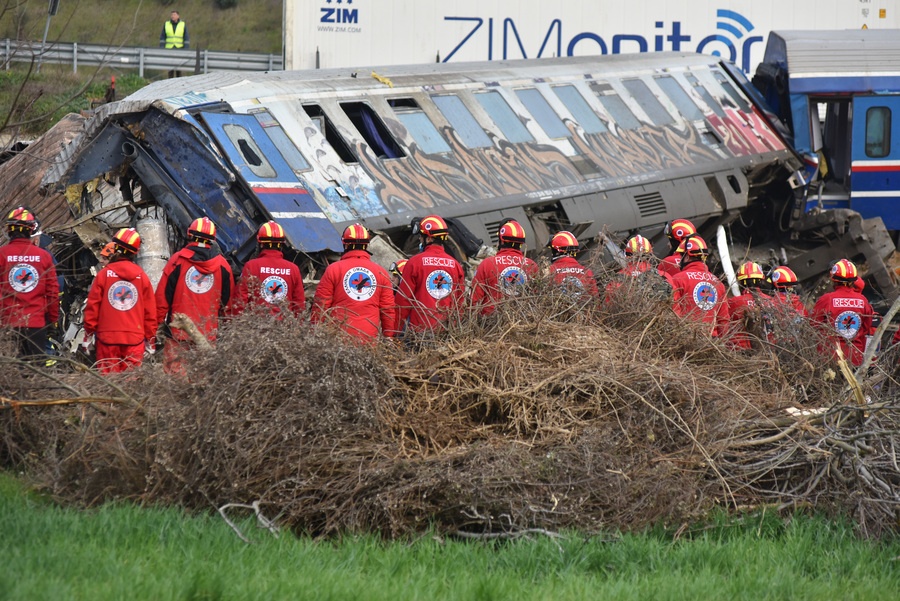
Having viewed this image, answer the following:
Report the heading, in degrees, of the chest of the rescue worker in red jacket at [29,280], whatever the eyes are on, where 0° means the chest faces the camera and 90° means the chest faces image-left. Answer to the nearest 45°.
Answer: approximately 180°

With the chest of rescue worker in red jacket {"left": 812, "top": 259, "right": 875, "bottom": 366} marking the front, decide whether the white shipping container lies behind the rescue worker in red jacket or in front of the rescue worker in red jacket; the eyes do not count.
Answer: in front

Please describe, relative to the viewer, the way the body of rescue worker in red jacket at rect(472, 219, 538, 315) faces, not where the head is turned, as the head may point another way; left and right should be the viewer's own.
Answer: facing away from the viewer

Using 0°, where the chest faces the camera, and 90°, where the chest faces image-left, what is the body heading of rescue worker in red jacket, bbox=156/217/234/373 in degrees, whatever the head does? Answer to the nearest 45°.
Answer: approximately 180°

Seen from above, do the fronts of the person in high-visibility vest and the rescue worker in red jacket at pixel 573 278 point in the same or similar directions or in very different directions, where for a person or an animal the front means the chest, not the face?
very different directions

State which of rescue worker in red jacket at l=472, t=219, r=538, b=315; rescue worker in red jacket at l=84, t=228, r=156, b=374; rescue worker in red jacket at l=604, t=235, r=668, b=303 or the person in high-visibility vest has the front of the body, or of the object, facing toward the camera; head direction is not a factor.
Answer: the person in high-visibility vest

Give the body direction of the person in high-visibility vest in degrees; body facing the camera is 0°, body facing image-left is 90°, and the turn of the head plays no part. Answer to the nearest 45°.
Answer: approximately 0°

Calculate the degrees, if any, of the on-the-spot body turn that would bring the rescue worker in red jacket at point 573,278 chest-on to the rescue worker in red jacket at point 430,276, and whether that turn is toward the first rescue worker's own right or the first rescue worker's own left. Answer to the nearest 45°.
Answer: approximately 45° to the first rescue worker's own left

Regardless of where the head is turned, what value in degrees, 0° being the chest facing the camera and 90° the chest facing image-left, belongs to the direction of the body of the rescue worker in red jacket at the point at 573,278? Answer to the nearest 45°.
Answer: approximately 180°

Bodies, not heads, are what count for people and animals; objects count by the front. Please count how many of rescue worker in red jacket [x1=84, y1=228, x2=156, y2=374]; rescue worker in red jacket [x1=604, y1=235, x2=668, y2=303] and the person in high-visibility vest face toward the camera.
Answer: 1

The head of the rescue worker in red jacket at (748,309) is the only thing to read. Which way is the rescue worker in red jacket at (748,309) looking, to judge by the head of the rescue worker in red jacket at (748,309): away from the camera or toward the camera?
away from the camera

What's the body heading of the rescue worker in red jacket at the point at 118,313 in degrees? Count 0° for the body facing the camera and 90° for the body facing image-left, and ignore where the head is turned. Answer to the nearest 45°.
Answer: approximately 180°

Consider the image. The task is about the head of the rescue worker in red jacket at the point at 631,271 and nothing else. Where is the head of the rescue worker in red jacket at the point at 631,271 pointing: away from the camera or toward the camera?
away from the camera

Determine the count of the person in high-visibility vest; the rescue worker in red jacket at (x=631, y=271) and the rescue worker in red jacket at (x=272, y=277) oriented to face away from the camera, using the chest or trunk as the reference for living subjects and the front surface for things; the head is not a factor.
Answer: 2

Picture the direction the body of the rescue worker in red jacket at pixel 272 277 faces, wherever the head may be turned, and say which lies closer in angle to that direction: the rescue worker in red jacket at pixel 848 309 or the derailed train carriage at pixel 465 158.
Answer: the derailed train carriage

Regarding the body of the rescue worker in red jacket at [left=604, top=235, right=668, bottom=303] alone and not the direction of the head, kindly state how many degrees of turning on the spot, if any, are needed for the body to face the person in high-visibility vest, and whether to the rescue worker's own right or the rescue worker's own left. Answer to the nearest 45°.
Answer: approximately 45° to the rescue worker's own left

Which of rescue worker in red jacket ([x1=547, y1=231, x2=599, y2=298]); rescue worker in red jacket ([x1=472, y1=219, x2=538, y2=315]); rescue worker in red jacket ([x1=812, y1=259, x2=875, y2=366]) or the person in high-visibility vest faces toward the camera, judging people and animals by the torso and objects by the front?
the person in high-visibility vest
